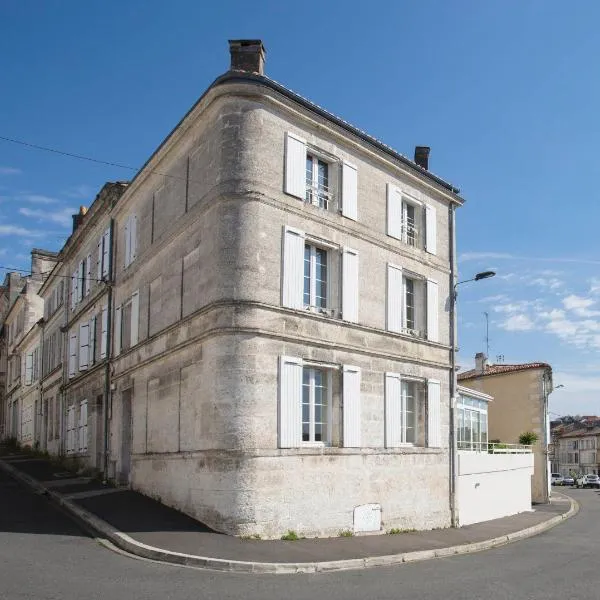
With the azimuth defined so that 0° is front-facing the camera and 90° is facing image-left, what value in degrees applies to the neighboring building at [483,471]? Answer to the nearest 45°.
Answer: approximately 315°

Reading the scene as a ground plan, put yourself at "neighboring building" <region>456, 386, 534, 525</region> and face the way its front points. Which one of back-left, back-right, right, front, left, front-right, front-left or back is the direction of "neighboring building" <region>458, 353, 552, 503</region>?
back-left

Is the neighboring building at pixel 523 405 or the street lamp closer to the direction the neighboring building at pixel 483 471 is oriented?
the street lamp
